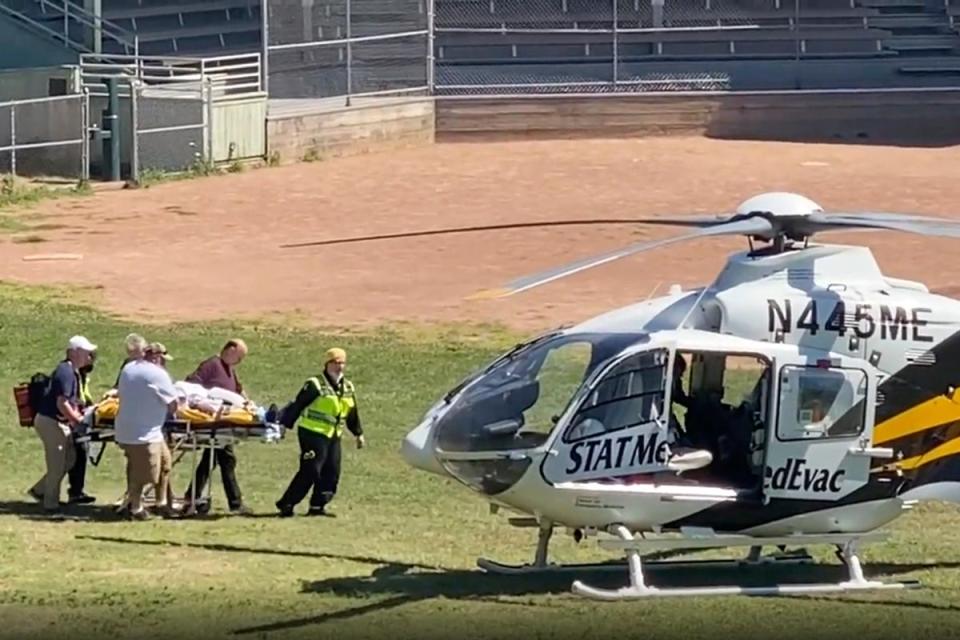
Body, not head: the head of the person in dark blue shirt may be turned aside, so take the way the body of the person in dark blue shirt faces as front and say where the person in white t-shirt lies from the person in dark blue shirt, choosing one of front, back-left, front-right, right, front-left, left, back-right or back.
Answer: front-right

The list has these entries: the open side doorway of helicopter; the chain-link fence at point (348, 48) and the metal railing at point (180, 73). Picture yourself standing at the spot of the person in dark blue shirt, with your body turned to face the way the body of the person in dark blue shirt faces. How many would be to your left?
2

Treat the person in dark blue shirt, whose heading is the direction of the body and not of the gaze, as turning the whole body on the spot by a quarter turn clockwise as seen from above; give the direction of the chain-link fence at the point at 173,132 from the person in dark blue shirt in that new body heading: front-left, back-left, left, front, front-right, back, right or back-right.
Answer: back

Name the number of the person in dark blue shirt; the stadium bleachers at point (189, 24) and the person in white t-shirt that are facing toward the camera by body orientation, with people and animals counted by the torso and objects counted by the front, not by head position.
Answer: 1

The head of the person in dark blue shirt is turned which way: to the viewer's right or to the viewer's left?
to the viewer's right

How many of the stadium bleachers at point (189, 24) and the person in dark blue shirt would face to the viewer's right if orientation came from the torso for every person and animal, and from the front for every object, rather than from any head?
1

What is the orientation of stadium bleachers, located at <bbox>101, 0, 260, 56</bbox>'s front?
toward the camera

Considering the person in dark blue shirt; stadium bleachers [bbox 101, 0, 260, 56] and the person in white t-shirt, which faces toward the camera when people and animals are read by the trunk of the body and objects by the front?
the stadium bleachers

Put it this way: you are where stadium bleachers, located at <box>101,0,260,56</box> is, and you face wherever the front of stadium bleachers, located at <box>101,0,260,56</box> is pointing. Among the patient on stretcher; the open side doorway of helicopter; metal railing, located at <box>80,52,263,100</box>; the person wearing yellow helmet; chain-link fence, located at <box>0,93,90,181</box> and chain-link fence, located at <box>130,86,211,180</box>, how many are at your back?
0

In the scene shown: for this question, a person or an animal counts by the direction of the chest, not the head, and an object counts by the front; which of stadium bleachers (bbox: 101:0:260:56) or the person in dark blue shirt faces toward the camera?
the stadium bleachers

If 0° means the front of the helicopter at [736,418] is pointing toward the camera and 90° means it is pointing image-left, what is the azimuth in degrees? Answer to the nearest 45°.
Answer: approximately 45°

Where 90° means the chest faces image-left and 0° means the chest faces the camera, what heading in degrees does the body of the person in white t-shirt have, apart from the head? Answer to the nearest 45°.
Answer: approximately 225°

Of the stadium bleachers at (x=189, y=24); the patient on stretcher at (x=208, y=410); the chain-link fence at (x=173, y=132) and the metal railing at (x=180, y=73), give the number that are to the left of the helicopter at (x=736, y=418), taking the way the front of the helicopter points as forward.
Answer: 0

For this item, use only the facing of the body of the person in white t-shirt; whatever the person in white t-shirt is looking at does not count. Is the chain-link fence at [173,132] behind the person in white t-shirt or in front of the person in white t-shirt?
in front

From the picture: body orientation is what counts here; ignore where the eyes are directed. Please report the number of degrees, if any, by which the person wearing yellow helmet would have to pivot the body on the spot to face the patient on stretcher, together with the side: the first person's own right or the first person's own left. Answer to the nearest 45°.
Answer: approximately 135° to the first person's own right

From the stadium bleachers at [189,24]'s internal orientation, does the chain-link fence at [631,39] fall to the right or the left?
on its left

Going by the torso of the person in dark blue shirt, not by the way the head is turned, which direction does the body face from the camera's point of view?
to the viewer's right

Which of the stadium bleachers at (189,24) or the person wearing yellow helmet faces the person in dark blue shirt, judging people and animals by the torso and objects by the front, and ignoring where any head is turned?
the stadium bleachers
